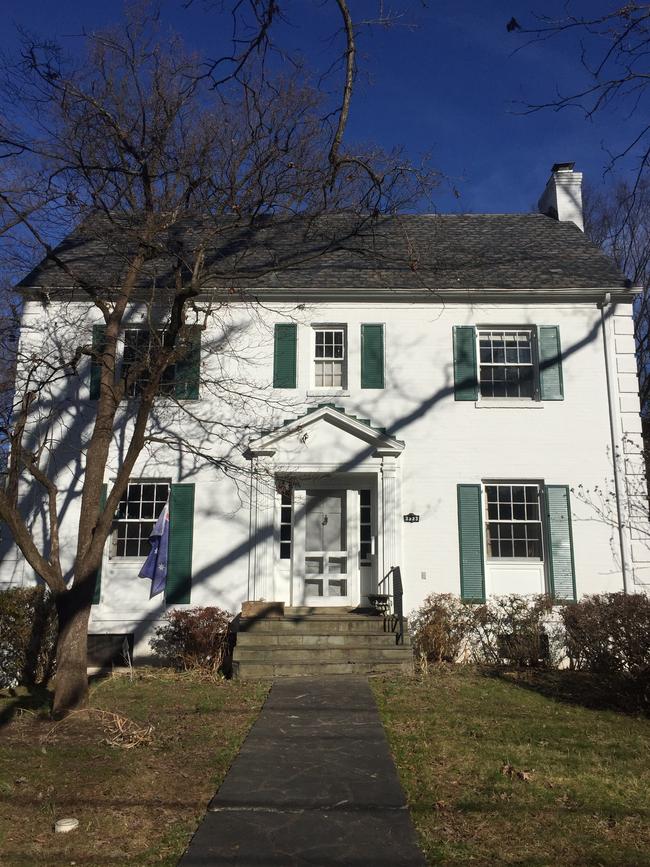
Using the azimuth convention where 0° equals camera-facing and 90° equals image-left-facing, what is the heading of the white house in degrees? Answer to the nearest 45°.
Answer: approximately 0°

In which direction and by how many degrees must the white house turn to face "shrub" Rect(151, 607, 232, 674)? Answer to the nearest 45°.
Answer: approximately 90° to its right

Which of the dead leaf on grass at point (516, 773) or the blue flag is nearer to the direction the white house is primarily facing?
the dead leaf on grass

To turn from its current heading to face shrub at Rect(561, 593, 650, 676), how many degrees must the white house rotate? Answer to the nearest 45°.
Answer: approximately 45° to its left

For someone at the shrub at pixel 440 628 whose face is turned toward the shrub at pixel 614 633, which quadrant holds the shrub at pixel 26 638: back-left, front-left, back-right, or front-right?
back-right

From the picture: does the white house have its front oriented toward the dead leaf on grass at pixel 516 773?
yes

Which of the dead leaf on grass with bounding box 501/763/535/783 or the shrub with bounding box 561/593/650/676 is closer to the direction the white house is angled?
the dead leaf on grass

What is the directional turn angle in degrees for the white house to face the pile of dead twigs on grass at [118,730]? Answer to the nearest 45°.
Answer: approximately 45° to its right
